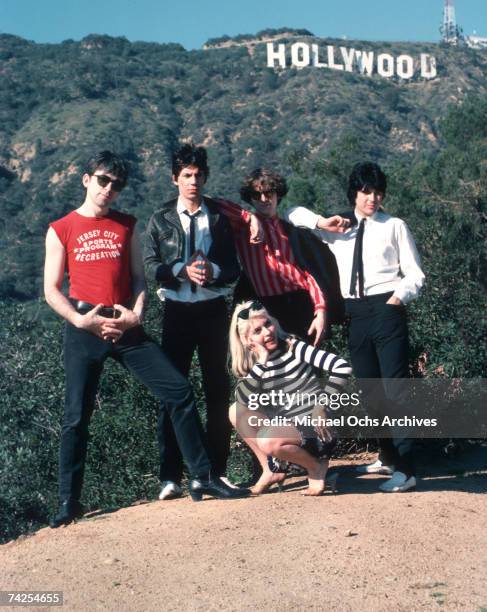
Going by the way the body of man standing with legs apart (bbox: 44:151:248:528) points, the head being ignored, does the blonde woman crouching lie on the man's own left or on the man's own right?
on the man's own left

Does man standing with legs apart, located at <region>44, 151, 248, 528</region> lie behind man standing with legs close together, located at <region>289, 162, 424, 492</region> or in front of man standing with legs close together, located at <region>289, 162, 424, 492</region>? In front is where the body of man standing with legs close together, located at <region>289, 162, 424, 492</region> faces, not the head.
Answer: in front

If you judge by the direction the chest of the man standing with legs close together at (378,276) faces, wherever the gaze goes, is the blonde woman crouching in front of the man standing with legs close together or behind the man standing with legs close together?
in front

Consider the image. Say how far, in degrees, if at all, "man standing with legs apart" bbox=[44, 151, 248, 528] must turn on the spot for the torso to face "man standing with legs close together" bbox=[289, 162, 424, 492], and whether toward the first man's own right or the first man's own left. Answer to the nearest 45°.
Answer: approximately 90° to the first man's own left

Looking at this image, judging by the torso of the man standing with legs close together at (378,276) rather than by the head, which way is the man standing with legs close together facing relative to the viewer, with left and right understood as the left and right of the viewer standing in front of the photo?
facing the viewer and to the left of the viewer

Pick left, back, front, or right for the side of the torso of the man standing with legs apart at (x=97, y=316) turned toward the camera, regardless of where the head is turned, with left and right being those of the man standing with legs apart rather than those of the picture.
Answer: front
